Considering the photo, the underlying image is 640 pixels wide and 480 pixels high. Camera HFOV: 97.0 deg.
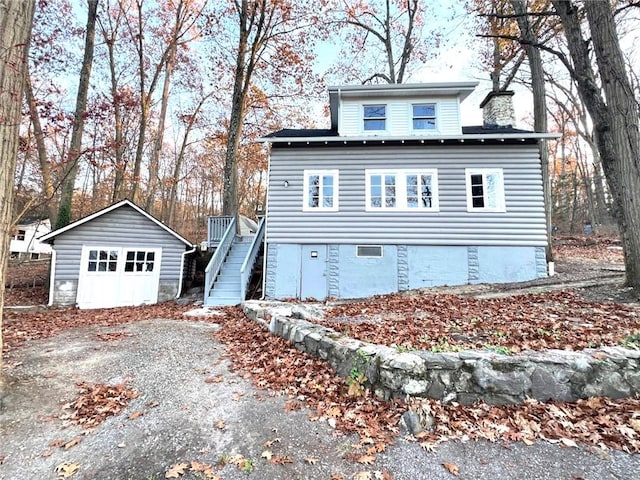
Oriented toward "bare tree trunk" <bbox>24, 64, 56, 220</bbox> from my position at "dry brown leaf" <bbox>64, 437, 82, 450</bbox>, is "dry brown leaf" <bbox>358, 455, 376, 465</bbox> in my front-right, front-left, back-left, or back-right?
back-right

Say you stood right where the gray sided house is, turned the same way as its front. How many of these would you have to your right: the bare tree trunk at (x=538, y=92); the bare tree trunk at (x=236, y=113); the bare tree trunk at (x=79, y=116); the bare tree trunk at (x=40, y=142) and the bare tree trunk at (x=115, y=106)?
4

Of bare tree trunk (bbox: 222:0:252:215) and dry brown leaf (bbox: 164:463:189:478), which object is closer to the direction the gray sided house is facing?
the dry brown leaf

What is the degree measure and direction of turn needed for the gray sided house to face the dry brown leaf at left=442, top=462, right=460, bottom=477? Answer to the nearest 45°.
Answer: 0° — it already faces it

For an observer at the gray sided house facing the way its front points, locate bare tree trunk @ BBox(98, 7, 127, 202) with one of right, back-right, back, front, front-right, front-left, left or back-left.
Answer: right

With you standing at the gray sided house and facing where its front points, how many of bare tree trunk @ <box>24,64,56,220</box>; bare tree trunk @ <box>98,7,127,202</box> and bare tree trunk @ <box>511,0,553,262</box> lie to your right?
2

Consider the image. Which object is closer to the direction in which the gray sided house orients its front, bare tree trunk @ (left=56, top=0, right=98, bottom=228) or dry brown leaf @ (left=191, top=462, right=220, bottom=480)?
the dry brown leaf

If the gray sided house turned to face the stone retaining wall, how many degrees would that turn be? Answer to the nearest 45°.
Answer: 0° — it already faces it

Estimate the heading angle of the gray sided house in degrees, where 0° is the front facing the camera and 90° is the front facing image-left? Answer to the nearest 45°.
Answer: approximately 0°

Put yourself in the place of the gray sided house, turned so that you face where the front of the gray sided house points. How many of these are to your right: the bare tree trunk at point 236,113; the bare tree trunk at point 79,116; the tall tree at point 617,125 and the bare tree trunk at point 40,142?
3

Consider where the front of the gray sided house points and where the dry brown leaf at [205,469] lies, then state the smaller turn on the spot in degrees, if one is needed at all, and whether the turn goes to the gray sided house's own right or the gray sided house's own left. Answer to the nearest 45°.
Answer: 0° — it already faces it

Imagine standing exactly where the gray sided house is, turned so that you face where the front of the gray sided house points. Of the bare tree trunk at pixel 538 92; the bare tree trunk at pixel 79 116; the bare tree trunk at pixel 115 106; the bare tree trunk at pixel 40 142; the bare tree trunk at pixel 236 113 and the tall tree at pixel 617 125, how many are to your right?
4

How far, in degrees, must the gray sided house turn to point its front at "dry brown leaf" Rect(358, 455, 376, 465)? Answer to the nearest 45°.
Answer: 0° — it already faces it

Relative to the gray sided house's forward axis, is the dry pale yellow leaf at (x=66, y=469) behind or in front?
in front

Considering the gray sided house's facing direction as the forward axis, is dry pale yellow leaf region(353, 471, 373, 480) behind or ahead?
ahead
